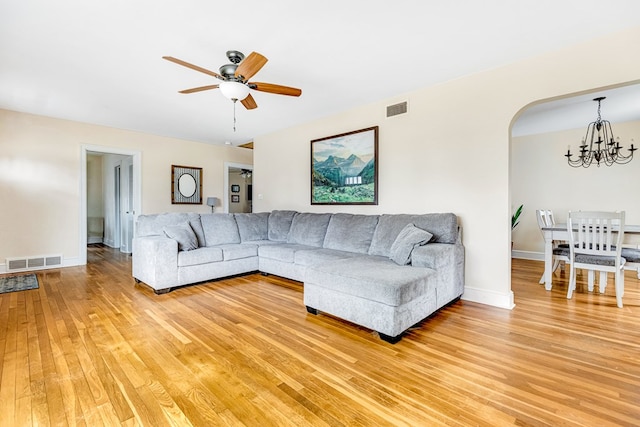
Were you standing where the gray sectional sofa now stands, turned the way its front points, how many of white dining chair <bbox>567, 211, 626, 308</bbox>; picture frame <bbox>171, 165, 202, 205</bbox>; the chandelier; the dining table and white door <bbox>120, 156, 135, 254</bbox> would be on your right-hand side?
2

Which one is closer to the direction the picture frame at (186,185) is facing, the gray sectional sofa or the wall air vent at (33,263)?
the gray sectional sofa

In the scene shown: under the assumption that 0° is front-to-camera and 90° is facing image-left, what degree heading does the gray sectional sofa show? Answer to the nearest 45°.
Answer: approximately 45°

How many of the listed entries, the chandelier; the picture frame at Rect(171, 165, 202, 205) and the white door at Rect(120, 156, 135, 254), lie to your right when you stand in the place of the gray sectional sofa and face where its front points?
2

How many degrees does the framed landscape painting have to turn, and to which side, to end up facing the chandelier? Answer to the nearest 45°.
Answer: approximately 135° to its left

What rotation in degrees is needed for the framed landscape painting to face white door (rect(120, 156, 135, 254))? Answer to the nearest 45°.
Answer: approximately 45° to its right
